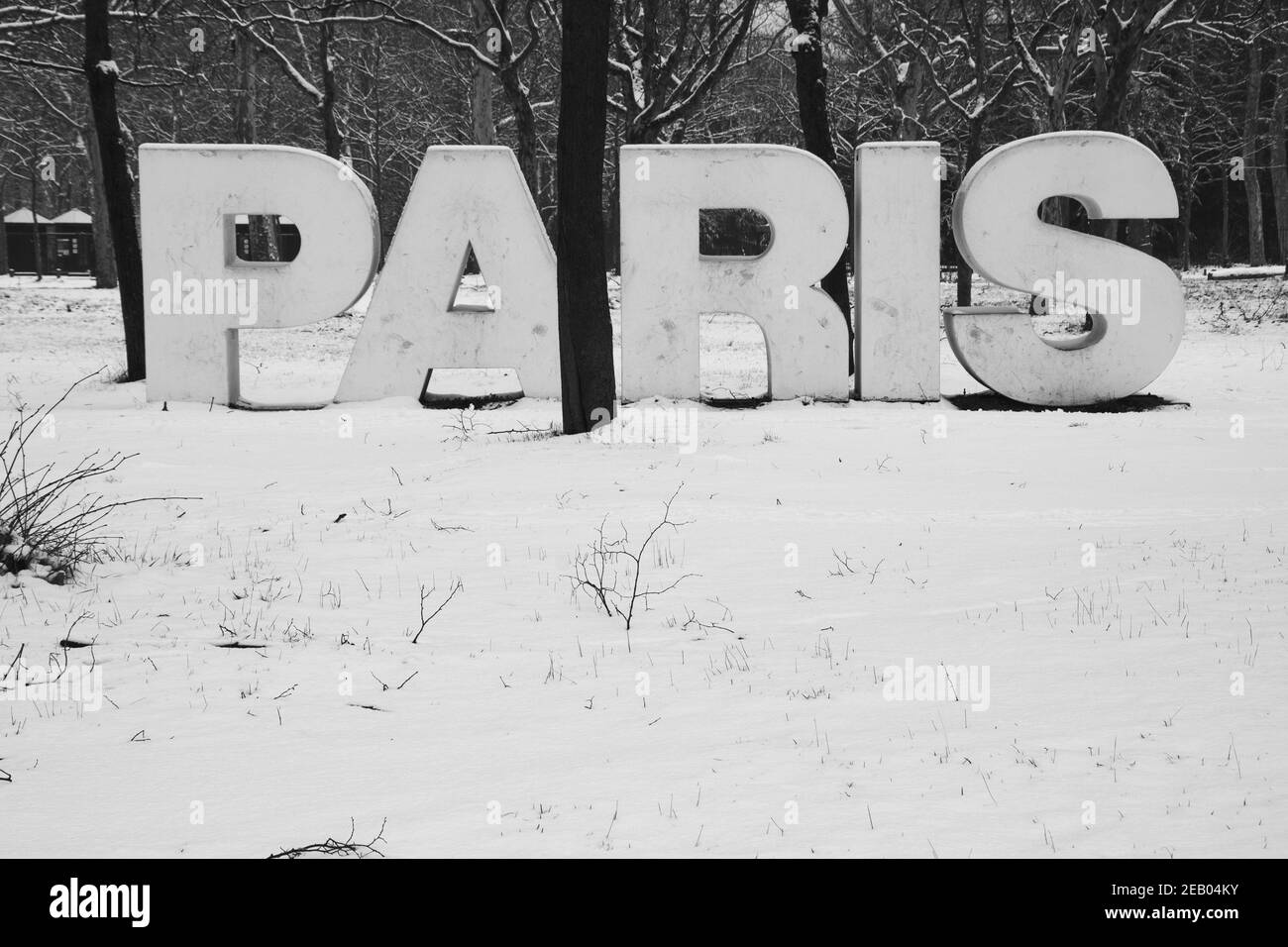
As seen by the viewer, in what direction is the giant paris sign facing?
toward the camera
